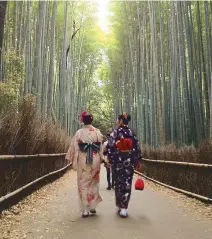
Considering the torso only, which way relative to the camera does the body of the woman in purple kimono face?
away from the camera

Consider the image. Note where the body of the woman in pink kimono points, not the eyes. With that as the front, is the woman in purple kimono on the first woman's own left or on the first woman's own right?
on the first woman's own right

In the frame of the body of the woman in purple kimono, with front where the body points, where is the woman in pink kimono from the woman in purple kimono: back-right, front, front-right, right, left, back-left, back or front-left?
left

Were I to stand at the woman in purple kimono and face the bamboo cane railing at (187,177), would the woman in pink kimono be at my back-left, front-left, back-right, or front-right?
back-left

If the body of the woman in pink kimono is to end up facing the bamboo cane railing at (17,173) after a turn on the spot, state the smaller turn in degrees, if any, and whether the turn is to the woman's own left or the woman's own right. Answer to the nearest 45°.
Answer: approximately 90° to the woman's own left

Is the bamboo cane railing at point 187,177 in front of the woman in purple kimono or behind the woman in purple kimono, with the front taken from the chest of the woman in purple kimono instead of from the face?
in front

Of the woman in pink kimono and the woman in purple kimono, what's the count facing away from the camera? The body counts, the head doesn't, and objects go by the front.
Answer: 2

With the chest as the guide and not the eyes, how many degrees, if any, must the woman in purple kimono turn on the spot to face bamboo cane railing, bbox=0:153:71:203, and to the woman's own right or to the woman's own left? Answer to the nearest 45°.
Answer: approximately 90° to the woman's own left

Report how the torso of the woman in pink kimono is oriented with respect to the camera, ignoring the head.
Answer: away from the camera
